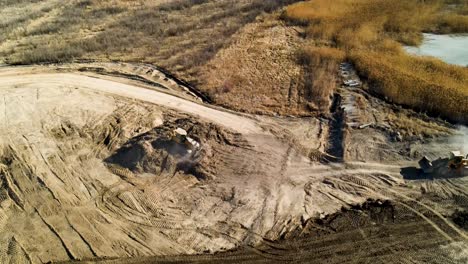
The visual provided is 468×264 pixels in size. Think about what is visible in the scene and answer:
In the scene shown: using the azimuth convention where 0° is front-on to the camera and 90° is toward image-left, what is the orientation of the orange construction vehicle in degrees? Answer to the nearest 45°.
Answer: approximately 90°

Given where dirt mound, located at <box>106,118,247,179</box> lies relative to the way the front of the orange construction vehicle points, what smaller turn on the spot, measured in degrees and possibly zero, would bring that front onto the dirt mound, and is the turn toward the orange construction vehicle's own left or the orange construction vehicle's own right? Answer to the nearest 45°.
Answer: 0° — it already faces it
